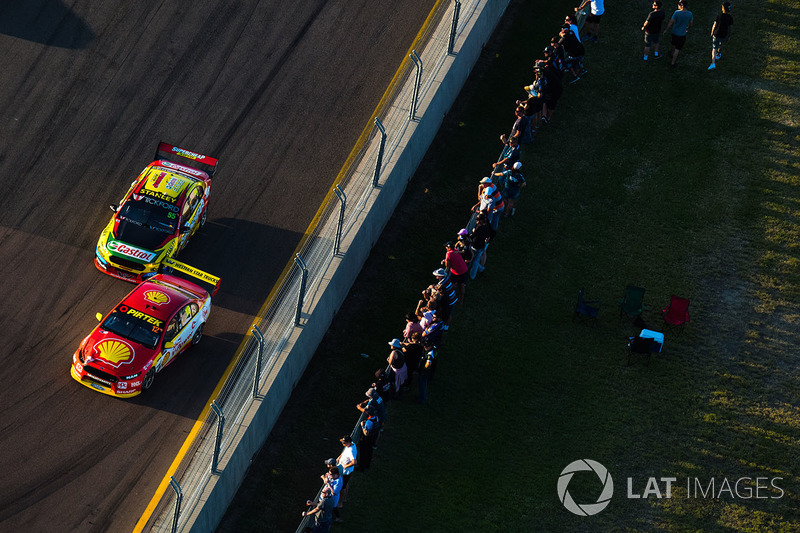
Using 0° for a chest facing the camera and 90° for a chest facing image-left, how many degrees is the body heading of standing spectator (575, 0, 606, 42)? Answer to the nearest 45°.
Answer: approximately 90°

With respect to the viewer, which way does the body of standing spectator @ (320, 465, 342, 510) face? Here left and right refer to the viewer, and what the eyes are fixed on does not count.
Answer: facing to the left of the viewer

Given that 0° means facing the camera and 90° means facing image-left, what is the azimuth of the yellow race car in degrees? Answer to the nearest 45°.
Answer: approximately 45°

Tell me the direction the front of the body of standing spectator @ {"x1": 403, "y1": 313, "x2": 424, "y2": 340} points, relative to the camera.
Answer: to the viewer's left

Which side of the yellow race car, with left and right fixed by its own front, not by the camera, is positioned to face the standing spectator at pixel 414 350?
left

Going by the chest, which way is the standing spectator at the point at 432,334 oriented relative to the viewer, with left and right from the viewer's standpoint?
facing to the left of the viewer

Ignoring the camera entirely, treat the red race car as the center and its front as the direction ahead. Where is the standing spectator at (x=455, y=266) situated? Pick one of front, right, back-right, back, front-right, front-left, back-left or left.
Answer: back-left

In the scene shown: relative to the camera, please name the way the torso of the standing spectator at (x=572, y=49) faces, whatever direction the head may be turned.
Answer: to the viewer's left

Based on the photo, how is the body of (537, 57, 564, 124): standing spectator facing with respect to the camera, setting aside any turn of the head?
to the viewer's left
